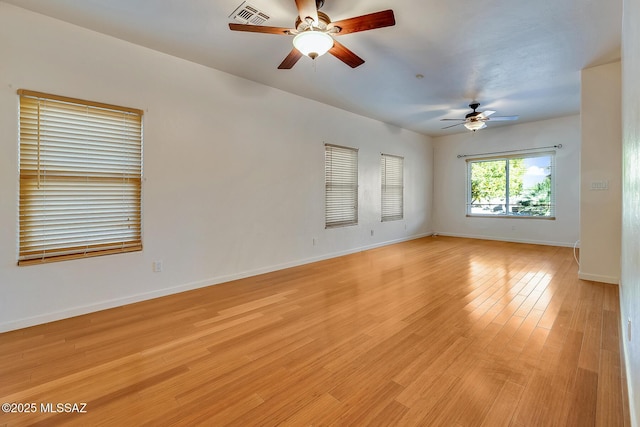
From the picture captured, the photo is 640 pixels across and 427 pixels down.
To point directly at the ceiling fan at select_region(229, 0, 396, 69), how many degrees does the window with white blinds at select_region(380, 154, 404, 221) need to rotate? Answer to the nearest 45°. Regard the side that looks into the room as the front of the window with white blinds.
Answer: approximately 45° to its right

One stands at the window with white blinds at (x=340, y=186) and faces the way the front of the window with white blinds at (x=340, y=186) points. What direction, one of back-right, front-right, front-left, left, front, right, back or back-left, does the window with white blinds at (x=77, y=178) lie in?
right

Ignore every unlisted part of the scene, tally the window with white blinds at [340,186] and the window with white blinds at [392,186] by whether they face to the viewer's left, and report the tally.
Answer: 0

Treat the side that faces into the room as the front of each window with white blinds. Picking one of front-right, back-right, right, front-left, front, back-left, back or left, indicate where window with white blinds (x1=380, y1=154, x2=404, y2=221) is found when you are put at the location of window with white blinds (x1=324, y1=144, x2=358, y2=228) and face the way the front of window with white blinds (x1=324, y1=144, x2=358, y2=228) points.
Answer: left

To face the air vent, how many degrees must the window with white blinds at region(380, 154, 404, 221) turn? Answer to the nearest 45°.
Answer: approximately 45° to its right

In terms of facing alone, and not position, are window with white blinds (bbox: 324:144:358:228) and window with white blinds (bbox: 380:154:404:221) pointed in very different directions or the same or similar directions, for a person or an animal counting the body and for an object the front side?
same or similar directions

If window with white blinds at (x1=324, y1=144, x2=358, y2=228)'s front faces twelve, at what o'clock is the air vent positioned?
The air vent is roughly at 2 o'clock from the window with white blinds.

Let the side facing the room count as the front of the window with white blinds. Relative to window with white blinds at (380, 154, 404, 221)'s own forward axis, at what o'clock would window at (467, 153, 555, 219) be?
The window is roughly at 10 o'clock from the window with white blinds.

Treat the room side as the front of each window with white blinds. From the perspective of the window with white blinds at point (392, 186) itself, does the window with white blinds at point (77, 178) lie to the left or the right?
on its right

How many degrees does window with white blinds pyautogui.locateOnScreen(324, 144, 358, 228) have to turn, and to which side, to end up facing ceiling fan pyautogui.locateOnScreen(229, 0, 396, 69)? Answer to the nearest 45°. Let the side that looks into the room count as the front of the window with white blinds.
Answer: approximately 45° to its right

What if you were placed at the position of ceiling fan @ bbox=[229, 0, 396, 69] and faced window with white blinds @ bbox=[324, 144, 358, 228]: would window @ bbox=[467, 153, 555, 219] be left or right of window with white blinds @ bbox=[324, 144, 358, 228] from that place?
right

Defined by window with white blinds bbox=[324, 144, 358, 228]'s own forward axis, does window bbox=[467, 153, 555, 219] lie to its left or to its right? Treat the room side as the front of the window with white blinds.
on its left

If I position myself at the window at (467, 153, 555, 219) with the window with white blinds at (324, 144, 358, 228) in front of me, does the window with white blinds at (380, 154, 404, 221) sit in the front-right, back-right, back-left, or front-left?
front-right

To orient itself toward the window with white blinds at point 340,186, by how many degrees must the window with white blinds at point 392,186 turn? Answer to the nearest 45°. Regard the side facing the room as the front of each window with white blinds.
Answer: approximately 90° to its right

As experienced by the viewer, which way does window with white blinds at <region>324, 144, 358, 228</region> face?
facing the viewer and to the right of the viewer
